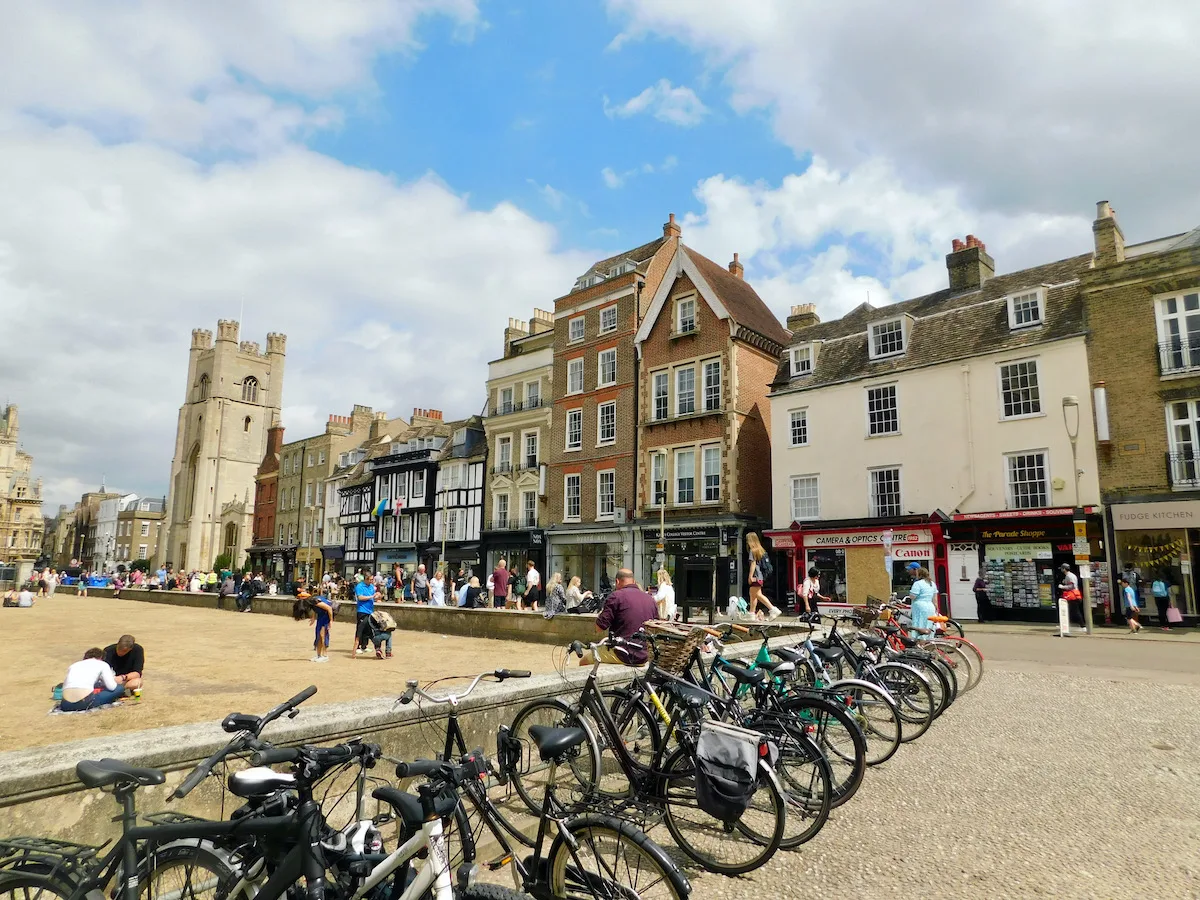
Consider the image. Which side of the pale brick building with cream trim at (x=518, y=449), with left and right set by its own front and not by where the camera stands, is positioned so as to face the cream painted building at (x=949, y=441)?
left

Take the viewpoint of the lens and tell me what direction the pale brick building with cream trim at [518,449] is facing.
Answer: facing the viewer and to the left of the viewer

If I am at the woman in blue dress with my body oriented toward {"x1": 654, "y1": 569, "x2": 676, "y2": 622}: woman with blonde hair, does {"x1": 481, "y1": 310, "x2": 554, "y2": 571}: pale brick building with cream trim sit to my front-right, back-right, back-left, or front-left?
front-right

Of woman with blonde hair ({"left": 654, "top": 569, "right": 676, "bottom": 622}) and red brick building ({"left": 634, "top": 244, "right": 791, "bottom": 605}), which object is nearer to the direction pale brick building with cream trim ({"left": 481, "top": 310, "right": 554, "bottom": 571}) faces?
the woman with blonde hair

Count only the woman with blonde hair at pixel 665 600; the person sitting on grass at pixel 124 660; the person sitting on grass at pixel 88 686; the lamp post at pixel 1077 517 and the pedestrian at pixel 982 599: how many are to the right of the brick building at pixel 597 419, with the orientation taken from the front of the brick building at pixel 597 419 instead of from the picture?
0

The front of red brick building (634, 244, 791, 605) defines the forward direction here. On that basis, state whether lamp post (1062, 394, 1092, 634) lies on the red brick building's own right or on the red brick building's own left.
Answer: on the red brick building's own left

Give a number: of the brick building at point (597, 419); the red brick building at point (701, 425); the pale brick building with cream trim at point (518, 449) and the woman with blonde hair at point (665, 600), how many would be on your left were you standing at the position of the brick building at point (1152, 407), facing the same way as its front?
0

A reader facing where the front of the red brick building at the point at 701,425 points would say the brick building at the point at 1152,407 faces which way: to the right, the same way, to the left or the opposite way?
the same way

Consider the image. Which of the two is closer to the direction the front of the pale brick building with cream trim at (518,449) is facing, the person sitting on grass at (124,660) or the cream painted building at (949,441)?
the person sitting on grass

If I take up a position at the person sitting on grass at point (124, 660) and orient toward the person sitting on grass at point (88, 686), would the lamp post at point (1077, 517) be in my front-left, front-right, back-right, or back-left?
back-left

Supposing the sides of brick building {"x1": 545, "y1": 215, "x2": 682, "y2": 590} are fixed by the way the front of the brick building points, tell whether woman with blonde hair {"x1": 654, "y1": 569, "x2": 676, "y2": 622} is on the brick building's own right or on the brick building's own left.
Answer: on the brick building's own left

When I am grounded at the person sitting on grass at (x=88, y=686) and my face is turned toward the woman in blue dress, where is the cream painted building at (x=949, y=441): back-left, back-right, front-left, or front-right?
front-left

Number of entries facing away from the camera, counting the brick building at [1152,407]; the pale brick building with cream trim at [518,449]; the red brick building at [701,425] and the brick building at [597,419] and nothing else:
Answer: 0

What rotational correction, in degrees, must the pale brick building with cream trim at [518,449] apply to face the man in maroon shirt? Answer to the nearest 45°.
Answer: approximately 45° to its left

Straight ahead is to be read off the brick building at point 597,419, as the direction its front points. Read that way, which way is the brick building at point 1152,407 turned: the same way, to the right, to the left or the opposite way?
the same way

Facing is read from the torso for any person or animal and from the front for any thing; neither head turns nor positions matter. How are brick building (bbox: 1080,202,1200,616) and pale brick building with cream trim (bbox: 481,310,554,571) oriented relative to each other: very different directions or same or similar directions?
same or similar directions

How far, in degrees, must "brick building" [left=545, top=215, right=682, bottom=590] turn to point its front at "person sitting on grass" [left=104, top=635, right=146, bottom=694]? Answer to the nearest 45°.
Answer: approximately 45° to its left

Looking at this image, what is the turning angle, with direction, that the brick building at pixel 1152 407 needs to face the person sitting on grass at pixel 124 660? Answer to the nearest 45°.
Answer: approximately 45° to its right

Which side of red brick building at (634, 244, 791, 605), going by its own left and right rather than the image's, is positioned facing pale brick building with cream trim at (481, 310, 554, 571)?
right

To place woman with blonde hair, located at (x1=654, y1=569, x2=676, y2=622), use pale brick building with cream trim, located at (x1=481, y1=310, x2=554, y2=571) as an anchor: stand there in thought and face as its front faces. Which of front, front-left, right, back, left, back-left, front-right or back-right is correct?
front-left
